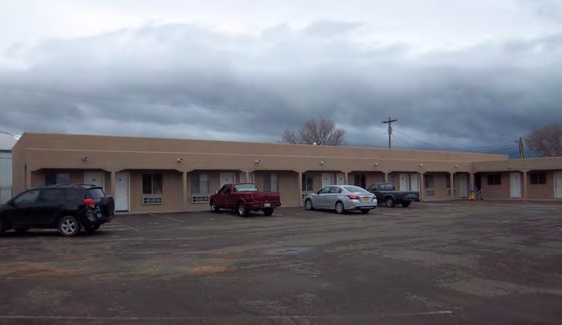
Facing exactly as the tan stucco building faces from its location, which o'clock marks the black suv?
The black suv is roughly at 2 o'clock from the tan stucco building.

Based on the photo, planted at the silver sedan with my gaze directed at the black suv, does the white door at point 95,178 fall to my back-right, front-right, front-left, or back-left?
front-right

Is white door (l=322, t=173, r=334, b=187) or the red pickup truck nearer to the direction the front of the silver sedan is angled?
the white door

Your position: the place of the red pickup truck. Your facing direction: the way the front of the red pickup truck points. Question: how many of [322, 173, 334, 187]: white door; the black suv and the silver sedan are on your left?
1

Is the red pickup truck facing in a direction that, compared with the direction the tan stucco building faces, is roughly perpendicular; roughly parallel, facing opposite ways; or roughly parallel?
roughly parallel, facing opposite ways

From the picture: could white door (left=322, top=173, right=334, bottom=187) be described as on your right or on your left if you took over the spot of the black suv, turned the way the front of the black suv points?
on your right

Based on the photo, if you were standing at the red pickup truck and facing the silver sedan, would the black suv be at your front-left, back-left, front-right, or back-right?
back-right

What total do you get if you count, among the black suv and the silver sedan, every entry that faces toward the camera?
0

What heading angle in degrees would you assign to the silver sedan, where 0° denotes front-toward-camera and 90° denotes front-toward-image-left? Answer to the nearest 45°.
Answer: approximately 135°

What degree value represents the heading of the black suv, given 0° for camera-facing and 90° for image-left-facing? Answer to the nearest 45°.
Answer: approximately 135°

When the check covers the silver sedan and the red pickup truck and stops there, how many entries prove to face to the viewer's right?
0

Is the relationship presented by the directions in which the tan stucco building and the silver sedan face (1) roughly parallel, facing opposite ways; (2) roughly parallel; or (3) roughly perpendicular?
roughly parallel, facing opposite ways

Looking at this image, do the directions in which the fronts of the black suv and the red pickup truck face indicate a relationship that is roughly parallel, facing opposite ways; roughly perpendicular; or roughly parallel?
roughly parallel

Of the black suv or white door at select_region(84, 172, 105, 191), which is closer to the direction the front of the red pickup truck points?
the white door

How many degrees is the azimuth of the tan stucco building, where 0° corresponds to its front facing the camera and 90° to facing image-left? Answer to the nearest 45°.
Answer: approximately 315°

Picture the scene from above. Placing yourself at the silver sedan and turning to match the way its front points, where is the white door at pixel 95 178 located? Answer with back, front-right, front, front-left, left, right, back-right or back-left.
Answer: front-left

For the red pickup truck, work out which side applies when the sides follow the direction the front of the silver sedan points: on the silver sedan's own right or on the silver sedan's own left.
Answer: on the silver sedan's own left
